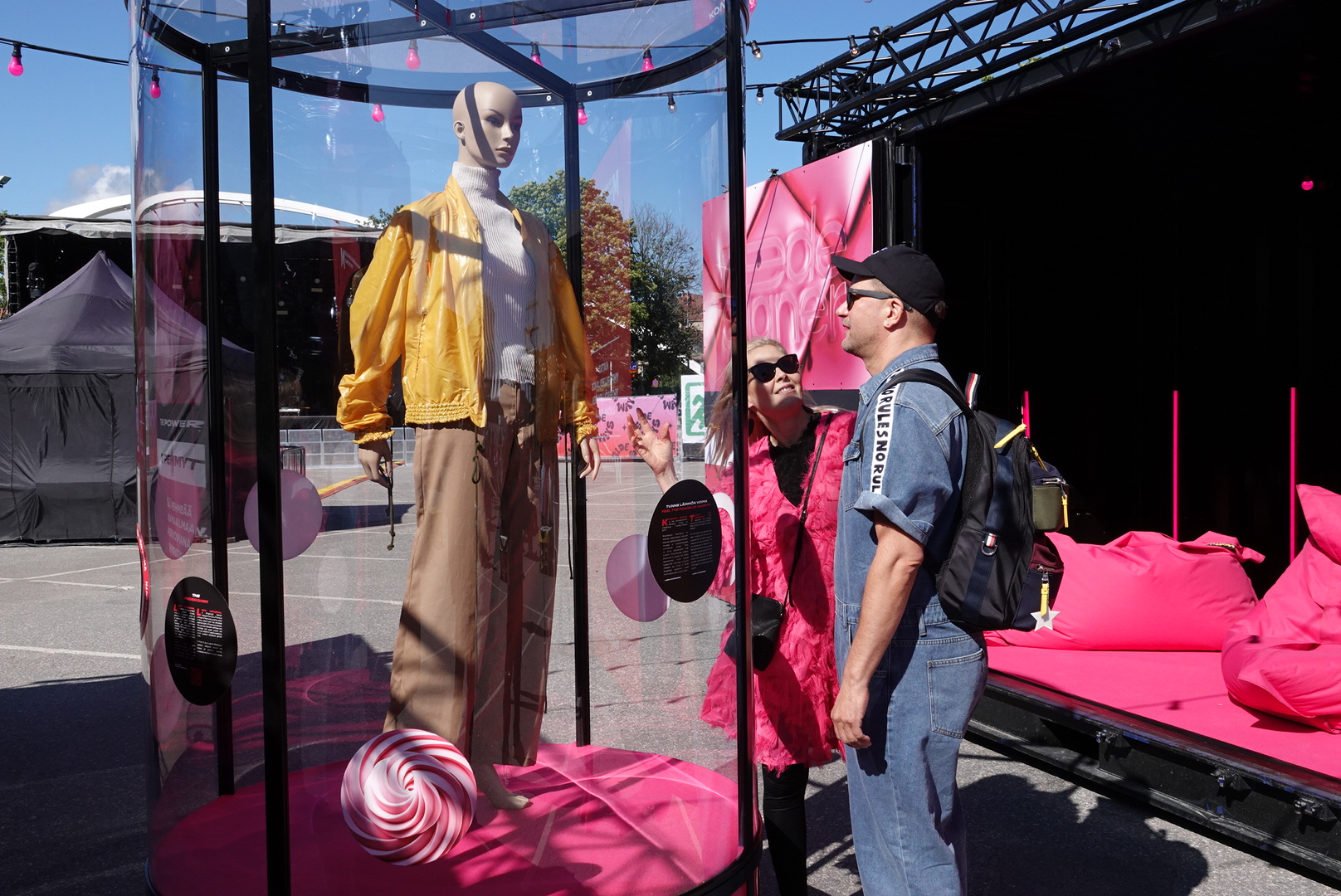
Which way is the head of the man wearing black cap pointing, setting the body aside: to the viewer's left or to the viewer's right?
to the viewer's left

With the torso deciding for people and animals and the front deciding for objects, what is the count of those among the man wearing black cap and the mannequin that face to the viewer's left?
1

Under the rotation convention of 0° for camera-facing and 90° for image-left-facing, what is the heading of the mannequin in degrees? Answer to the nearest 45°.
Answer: approximately 315°

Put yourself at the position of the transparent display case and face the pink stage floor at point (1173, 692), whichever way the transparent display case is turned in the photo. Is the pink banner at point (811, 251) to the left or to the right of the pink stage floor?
left

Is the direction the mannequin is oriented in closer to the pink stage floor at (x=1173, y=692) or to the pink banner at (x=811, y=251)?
the pink stage floor

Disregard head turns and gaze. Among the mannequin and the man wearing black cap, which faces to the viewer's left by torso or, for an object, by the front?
the man wearing black cap

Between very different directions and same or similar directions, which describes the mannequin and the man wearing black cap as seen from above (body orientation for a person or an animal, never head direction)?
very different directions

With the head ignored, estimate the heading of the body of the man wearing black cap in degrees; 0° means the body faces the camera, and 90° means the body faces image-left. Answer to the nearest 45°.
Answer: approximately 90°

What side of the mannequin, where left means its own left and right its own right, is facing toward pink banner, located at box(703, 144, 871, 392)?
left
